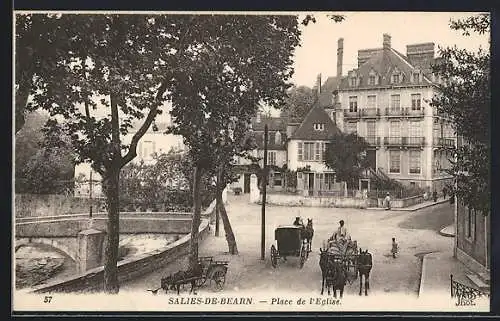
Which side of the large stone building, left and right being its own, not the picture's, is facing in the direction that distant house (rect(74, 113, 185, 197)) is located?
right

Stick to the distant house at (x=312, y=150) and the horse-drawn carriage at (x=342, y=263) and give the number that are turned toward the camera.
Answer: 2

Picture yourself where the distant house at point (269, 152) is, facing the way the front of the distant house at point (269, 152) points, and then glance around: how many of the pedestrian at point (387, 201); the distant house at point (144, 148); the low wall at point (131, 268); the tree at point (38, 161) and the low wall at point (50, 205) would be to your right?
4

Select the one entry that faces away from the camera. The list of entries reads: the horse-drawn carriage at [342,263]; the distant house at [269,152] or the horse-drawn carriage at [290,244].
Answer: the horse-drawn carriage at [290,244]

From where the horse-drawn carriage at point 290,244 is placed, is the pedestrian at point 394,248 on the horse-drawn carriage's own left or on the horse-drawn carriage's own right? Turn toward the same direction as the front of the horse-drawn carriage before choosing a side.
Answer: on the horse-drawn carriage's own right

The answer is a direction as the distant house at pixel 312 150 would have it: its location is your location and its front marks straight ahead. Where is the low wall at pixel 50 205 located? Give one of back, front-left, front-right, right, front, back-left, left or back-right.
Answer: right

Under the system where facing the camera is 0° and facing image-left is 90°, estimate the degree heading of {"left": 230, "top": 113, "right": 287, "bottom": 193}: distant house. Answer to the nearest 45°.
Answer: approximately 0°
